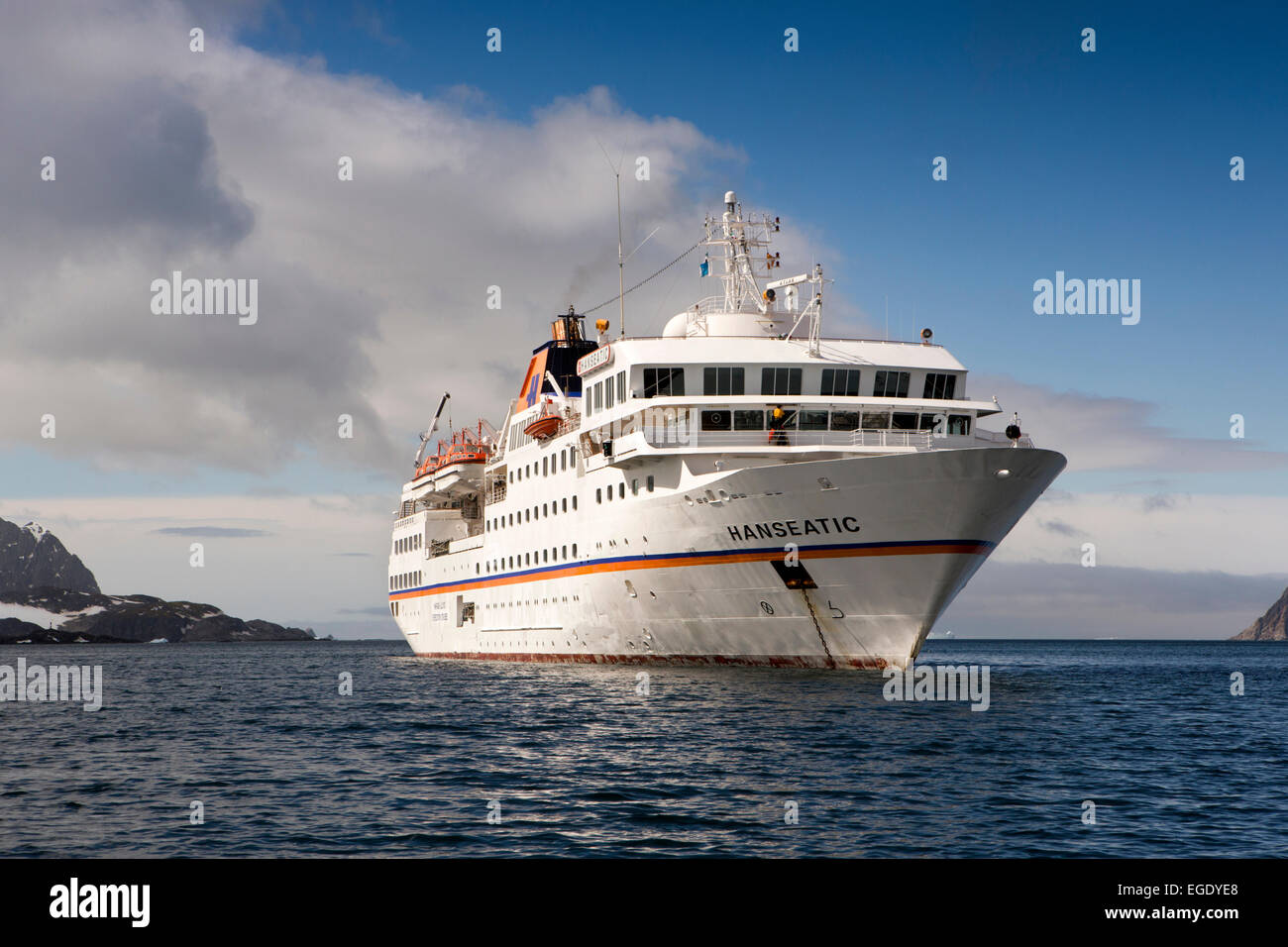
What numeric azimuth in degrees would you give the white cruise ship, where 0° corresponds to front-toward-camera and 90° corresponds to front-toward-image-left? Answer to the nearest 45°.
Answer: approximately 315°
